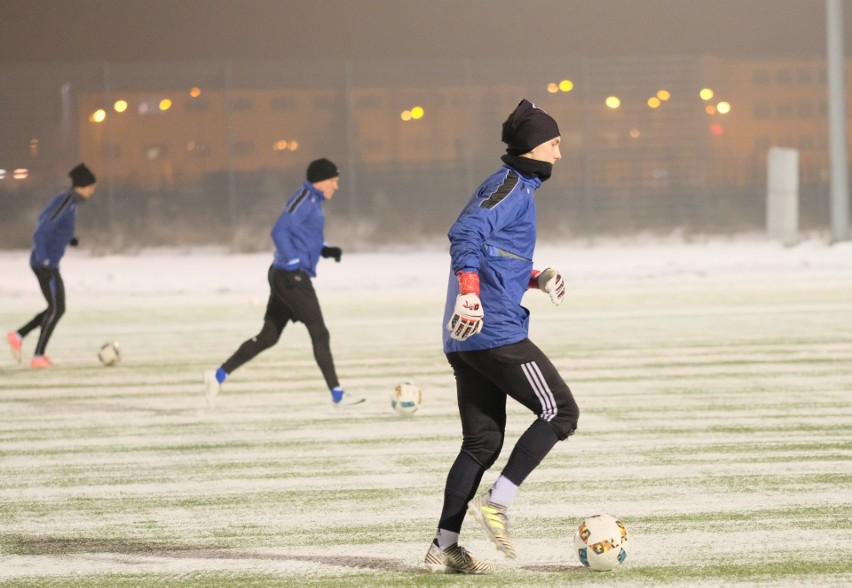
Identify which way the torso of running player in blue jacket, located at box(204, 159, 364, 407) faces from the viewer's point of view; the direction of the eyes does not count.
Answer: to the viewer's right

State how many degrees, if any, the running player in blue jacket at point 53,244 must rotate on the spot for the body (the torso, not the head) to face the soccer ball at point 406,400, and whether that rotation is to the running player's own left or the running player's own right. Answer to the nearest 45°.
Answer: approximately 45° to the running player's own right

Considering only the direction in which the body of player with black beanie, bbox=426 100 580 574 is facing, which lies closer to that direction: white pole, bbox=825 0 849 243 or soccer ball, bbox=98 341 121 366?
the white pole

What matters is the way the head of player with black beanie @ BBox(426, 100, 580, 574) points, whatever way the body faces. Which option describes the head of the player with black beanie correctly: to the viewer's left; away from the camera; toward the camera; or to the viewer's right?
to the viewer's right

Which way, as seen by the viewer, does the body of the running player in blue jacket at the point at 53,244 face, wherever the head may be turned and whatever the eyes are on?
to the viewer's right

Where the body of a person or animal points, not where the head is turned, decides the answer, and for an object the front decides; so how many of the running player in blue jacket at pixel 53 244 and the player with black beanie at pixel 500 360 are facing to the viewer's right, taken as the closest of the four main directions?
2

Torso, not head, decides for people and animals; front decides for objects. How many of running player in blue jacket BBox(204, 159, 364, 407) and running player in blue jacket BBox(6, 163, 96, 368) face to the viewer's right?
2

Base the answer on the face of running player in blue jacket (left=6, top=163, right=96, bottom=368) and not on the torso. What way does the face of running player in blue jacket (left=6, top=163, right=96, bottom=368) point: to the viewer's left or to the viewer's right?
to the viewer's right

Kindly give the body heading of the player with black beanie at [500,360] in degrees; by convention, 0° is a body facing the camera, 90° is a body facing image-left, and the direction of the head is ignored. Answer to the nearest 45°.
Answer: approximately 270°

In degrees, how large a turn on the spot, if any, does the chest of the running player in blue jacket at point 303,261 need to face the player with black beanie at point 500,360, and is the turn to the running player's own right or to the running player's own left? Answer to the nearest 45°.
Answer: approximately 90° to the running player's own right
